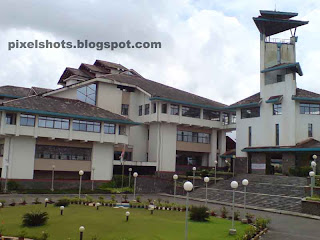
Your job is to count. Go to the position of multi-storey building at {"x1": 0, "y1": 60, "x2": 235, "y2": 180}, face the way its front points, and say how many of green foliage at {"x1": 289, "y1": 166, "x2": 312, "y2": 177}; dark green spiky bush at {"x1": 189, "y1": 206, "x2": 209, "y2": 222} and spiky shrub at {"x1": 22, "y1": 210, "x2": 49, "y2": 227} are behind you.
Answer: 0

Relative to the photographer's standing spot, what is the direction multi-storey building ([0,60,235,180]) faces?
facing the viewer and to the right of the viewer

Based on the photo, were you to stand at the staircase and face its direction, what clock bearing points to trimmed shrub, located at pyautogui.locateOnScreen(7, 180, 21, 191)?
The trimmed shrub is roughly at 1 o'clock from the staircase.

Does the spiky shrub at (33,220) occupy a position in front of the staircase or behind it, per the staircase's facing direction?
in front

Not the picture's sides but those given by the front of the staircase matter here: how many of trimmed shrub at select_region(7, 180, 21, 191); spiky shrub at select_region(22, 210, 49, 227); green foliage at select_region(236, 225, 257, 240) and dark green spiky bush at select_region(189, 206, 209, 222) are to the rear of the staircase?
0

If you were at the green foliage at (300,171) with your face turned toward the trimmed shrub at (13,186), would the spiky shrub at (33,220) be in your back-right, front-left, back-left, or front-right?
front-left

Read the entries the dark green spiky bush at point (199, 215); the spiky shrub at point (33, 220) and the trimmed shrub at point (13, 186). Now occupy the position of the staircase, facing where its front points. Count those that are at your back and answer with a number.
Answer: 0

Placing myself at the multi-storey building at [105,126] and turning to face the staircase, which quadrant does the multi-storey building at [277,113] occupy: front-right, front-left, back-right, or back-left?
front-left

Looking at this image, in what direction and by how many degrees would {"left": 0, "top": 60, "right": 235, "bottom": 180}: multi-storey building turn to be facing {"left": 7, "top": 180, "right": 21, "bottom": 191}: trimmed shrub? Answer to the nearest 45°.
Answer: approximately 90° to its right

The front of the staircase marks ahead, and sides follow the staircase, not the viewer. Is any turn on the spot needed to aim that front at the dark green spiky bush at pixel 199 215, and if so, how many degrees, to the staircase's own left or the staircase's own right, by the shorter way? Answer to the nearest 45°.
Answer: approximately 45° to the staircase's own left

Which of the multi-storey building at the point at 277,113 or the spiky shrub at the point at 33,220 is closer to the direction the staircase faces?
the spiky shrub

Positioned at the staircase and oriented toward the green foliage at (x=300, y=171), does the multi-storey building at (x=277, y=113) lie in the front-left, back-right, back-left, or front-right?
front-left

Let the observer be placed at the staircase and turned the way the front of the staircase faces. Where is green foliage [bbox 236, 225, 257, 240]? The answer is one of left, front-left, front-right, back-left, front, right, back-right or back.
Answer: front-left

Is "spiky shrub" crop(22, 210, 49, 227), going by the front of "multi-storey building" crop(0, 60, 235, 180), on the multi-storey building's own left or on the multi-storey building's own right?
on the multi-storey building's own right

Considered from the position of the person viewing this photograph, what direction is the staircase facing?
facing the viewer and to the left of the viewer

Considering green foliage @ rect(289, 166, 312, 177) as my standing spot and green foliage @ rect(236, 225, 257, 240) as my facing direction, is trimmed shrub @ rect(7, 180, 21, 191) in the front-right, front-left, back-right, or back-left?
front-right

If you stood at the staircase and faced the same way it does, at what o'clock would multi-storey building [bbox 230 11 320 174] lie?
The multi-storey building is roughly at 5 o'clock from the staircase.
